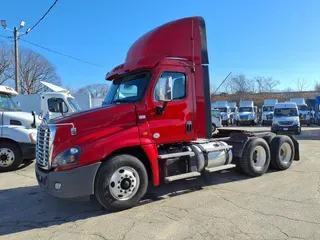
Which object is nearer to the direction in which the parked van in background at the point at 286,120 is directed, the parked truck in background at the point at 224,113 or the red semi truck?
the red semi truck

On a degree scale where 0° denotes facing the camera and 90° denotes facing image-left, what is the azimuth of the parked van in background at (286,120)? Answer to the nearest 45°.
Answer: approximately 0°

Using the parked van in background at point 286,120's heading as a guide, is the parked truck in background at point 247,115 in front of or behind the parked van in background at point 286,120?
behind

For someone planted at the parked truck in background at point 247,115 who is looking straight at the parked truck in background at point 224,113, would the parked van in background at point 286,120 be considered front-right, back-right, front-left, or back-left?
back-left

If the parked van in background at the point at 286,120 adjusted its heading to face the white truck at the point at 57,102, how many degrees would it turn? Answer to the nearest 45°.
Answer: approximately 45° to its right

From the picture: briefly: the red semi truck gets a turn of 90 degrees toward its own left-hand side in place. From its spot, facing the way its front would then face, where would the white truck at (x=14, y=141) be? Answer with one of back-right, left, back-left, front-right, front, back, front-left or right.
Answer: back

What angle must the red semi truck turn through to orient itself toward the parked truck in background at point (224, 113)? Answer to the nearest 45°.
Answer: approximately 135° to its right

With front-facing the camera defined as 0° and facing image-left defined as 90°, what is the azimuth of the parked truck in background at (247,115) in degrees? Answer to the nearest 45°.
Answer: approximately 0°

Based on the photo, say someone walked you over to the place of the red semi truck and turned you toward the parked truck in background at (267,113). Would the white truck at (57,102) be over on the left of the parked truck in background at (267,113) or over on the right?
left

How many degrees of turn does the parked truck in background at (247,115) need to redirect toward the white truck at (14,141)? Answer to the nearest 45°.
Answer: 0° — it already faces it

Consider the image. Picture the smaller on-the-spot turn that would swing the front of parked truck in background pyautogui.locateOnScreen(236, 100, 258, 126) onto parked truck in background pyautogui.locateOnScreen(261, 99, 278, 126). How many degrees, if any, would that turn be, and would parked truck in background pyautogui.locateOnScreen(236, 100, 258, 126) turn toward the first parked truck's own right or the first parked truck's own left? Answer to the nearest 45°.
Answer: approximately 90° to the first parked truck's own left

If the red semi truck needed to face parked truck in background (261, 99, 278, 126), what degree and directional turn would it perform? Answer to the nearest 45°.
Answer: approximately 135° to its right

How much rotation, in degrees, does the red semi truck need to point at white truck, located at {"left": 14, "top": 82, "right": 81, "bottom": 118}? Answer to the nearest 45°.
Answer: approximately 90° to its right

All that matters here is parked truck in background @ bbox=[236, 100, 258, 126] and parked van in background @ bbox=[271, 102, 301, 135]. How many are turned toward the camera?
2

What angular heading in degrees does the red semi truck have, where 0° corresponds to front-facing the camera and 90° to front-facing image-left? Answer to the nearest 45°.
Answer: approximately 45°

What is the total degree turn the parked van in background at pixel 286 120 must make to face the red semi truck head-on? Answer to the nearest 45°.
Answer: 0° — it already faces it
